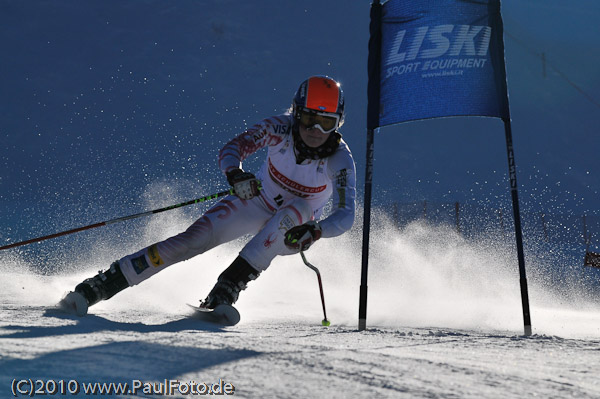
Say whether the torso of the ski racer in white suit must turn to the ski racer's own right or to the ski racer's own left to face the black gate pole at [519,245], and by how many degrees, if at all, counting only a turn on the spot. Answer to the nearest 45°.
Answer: approximately 90° to the ski racer's own left

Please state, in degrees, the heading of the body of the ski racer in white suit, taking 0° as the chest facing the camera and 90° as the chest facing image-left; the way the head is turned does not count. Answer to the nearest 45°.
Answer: approximately 0°
